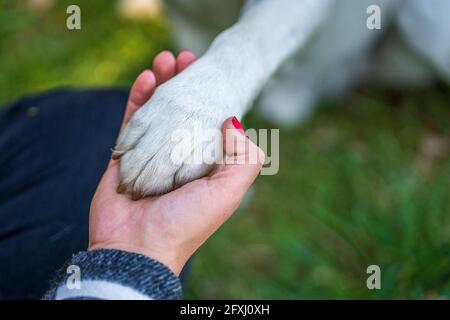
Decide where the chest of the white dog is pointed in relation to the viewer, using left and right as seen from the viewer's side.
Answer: facing the viewer and to the left of the viewer
